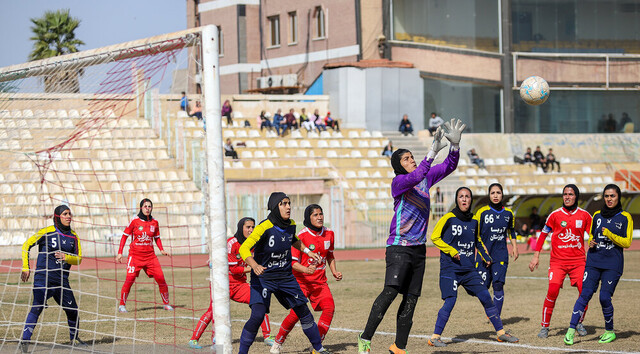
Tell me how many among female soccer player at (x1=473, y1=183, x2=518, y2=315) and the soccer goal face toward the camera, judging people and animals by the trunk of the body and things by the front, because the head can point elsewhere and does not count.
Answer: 1

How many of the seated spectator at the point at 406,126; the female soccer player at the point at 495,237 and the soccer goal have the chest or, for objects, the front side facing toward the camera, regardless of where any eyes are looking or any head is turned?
2

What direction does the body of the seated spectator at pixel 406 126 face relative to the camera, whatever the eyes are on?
toward the camera

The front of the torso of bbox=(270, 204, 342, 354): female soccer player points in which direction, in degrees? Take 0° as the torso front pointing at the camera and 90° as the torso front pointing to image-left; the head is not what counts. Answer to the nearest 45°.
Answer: approximately 315°

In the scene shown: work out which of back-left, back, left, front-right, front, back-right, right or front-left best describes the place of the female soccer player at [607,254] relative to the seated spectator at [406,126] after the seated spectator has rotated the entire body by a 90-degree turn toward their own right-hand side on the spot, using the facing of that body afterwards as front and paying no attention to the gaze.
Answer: left

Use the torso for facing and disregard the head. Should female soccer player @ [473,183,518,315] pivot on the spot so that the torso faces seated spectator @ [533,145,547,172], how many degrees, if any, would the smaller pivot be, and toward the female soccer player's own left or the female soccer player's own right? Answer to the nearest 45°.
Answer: approximately 180°

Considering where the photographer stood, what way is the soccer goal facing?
facing away from the viewer and to the right of the viewer

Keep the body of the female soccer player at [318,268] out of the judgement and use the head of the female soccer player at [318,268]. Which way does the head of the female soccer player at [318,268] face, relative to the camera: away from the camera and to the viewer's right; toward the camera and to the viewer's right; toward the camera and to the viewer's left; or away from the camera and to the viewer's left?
toward the camera and to the viewer's right

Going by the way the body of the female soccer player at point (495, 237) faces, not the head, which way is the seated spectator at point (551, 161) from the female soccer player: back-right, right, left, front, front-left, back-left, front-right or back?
back
